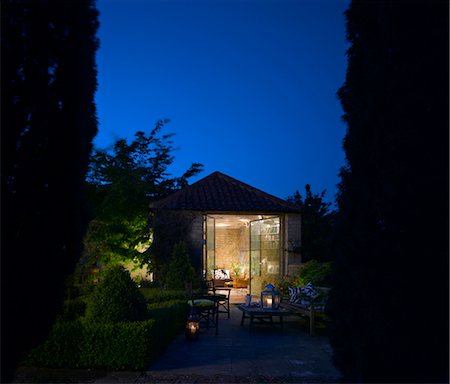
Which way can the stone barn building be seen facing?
toward the camera

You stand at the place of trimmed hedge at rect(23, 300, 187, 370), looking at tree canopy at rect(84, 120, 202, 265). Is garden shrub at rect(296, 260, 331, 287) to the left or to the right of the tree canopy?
right

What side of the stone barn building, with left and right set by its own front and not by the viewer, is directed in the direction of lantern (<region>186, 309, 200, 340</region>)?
front

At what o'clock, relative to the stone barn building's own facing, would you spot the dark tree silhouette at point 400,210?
The dark tree silhouette is roughly at 12 o'clock from the stone barn building.

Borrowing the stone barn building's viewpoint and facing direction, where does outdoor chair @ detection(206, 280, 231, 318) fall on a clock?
The outdoor chair is roughly at 12 o'clock from the stone barn building.

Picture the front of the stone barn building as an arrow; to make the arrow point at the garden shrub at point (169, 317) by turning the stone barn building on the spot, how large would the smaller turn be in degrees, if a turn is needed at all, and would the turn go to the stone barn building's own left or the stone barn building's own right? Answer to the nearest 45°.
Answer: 0° — it already faces it

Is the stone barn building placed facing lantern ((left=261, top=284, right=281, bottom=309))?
yes

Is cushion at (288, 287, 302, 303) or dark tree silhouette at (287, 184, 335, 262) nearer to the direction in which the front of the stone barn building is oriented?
the cushion

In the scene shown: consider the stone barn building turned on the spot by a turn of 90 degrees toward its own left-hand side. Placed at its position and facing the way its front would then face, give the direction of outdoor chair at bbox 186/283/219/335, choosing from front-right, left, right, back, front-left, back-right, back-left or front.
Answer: right

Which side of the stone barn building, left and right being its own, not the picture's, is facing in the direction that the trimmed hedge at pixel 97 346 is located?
front

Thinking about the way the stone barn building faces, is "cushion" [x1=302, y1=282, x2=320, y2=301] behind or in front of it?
in front

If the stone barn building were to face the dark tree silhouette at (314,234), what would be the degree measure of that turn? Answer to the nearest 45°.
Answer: approximately 135° to its left

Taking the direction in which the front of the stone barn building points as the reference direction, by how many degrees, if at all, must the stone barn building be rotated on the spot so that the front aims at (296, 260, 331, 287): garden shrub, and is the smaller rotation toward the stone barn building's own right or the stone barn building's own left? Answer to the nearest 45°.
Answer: approximately 45° to the stone barn building's own left

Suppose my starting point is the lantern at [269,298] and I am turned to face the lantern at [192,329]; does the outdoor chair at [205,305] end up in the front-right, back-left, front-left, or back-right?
front-right

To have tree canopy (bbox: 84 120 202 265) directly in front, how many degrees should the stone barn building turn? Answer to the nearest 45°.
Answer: approximately 45° to its right

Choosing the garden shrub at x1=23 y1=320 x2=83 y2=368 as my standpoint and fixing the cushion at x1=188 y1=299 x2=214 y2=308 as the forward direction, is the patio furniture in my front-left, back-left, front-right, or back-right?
front-right
